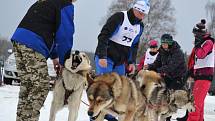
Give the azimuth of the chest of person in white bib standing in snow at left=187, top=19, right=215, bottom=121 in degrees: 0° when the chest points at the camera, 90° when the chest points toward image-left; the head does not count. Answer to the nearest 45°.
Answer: approximately 90°

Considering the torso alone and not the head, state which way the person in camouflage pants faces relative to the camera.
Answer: to the viewer's right

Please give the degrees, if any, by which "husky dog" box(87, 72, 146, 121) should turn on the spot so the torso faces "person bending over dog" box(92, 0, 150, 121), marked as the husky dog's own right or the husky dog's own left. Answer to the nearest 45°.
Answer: approximately 135° to the husky dog's own right

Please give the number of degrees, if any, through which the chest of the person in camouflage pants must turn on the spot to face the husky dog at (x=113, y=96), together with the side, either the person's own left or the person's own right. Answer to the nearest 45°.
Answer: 0° — they already face it

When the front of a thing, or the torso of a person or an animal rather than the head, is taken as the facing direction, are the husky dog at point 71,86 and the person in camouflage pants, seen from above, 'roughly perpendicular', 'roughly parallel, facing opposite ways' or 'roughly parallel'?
roughly perpendicular

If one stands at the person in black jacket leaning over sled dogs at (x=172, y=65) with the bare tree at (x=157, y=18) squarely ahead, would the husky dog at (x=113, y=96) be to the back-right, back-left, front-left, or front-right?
back-left

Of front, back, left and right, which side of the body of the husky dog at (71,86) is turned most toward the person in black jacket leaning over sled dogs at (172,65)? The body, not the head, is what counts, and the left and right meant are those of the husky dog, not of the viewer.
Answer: left

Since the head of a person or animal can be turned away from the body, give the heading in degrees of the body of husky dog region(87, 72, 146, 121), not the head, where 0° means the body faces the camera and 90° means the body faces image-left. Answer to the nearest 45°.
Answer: approximately 45°
